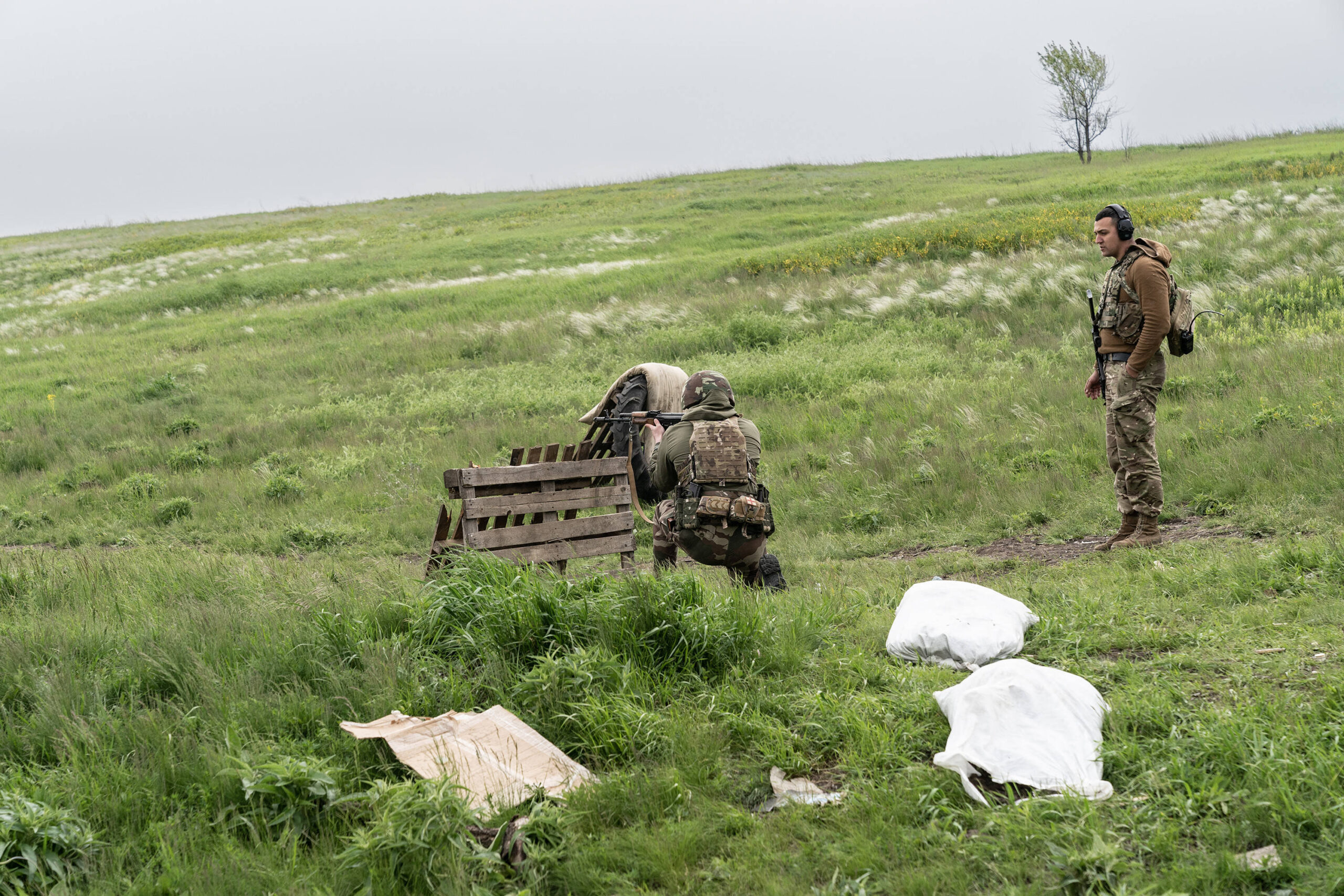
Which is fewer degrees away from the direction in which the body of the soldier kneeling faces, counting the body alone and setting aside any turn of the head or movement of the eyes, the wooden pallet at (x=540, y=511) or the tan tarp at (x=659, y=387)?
the tan tarp

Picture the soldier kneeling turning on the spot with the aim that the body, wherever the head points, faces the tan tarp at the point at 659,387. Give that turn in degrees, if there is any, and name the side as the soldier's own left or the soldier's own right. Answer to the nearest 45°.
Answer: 0° — they already face it

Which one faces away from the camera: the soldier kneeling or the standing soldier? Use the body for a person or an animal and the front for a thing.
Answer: the soldier kneeling

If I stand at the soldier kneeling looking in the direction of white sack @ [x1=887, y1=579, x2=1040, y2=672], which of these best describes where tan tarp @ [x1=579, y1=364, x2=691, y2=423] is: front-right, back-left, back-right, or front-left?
back-left

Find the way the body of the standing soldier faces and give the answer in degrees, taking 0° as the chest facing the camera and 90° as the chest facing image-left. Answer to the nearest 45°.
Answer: approximately 90°

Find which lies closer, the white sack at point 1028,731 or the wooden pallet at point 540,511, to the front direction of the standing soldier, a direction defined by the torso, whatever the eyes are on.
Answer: the wooden pallet

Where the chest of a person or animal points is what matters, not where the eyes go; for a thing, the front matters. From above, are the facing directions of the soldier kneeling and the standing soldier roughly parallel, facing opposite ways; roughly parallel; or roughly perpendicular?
roughly perpendicular

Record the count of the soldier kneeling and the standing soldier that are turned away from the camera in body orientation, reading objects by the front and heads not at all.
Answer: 1

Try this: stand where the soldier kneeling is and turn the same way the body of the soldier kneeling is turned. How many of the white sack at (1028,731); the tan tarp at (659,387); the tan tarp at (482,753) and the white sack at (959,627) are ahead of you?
1

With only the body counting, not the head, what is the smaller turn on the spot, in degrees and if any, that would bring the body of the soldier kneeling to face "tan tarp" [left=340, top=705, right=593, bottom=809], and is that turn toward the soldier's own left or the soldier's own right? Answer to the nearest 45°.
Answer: approximately 180°

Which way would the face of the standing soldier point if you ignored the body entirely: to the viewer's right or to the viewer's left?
to the viewer's left

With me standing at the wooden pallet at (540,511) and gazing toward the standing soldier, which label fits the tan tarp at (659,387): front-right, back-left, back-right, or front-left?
front-left

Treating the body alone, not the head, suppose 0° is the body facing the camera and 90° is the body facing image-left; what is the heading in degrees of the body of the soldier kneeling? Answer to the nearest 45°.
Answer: approximately 180°

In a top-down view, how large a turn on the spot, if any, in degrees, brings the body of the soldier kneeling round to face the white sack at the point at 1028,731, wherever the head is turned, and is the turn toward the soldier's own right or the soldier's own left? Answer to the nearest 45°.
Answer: approximately 180°

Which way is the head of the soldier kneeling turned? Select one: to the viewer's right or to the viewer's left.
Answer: to the viewer's left

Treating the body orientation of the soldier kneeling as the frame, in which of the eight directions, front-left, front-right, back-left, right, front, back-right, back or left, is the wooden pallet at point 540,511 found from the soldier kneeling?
left
